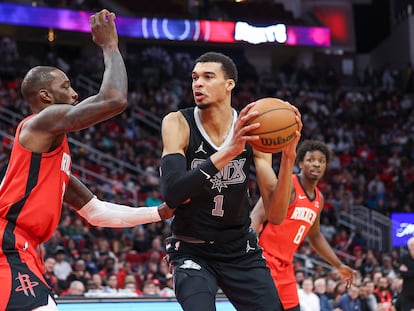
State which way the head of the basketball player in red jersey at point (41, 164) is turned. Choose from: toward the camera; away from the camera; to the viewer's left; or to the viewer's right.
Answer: to the viewer's right

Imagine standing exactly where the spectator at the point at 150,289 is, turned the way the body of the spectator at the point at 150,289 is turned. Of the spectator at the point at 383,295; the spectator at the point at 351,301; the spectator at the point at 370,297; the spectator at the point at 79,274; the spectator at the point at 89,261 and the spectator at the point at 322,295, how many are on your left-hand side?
4

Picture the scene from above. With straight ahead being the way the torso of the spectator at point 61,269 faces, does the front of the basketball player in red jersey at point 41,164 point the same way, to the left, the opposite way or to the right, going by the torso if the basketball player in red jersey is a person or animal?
to the left

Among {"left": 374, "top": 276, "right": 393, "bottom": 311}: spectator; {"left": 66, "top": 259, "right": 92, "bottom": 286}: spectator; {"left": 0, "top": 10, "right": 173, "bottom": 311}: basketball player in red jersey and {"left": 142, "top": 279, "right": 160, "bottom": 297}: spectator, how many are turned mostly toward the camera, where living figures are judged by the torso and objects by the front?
3

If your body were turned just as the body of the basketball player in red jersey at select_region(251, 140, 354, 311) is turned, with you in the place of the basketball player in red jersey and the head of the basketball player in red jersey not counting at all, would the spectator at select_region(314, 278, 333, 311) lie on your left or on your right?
on your left

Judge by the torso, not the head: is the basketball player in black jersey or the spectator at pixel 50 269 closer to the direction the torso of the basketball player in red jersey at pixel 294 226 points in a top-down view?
the basketball player in black jersey

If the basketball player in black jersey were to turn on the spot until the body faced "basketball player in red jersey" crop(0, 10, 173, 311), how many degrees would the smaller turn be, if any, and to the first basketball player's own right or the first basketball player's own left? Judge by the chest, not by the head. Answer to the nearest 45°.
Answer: approximately 45° to the first basketball player's own right

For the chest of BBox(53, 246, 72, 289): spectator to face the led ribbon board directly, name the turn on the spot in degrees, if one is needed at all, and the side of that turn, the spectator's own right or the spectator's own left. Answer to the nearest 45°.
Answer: approximately 180°

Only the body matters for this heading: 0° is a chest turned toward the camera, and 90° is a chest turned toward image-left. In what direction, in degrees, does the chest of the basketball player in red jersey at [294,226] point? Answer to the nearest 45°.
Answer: approximately 315°

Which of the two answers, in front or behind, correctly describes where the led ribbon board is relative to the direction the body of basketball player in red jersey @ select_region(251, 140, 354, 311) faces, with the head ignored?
behind

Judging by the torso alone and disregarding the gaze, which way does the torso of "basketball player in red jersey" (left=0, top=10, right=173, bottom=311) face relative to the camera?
to the viewer's right

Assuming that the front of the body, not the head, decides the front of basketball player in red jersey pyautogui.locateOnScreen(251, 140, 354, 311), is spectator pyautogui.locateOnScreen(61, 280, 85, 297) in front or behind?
behind
